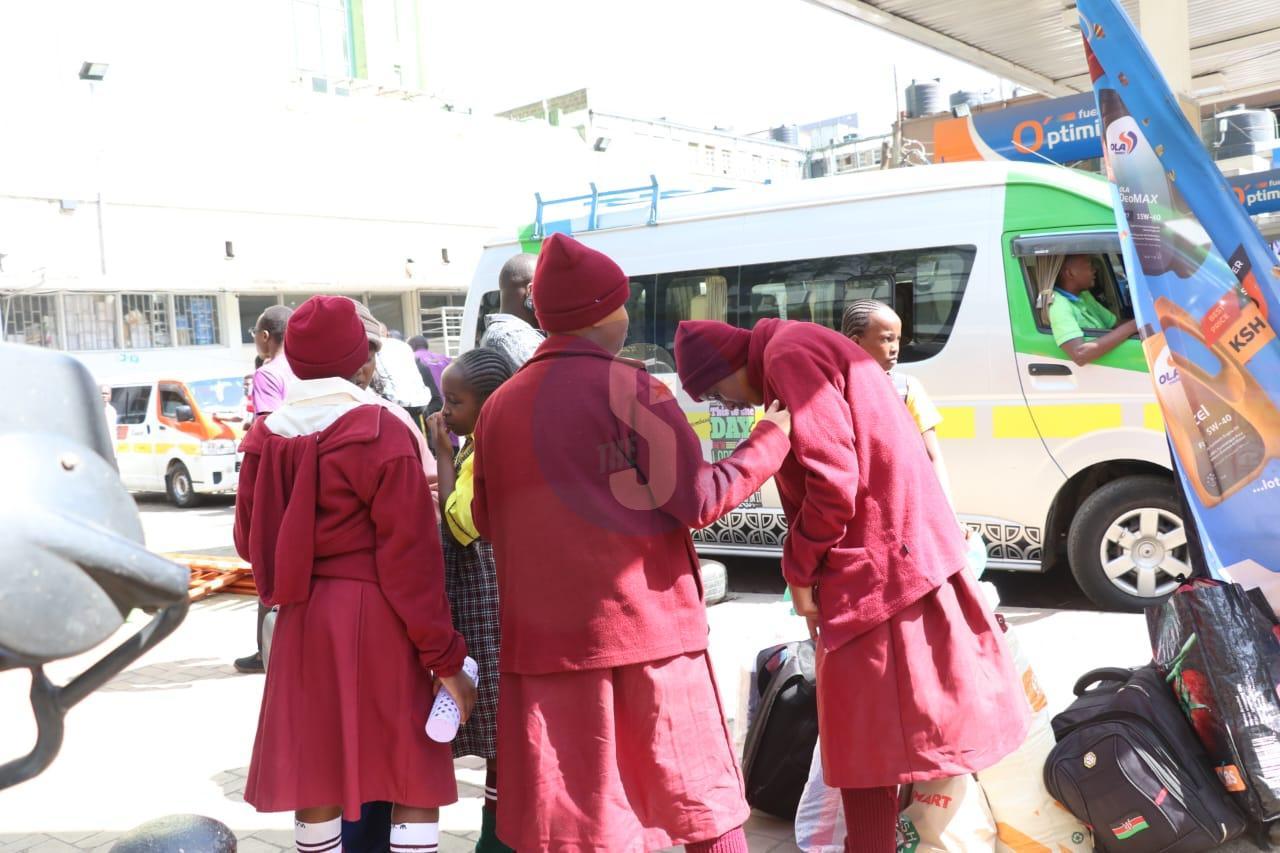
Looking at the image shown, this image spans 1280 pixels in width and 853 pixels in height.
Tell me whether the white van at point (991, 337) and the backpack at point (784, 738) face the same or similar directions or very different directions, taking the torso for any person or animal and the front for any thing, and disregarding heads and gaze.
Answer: very different directions

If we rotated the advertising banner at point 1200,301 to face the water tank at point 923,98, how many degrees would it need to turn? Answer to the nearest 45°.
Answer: approximately 180°

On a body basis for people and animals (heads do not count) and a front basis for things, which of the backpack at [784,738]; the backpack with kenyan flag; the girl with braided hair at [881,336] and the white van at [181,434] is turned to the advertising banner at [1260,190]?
the white van

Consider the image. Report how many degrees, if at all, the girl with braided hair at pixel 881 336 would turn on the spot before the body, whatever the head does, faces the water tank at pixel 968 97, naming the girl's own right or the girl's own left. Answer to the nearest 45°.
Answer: approximately 135° to the girl's own left

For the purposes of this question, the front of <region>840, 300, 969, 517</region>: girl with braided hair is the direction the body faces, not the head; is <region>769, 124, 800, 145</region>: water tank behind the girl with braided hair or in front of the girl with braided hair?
behind

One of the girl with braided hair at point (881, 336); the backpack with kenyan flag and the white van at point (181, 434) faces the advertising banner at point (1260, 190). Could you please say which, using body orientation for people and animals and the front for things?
the white van

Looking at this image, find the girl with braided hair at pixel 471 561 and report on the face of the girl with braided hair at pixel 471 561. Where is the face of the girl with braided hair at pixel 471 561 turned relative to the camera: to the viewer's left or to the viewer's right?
to the viewer's left

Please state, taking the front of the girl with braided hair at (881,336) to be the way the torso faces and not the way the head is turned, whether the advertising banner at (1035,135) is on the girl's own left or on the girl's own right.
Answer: on the girl's own left

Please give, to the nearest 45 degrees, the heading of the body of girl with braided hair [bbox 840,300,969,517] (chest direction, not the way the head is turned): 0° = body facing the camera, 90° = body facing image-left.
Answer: approximately 315°
